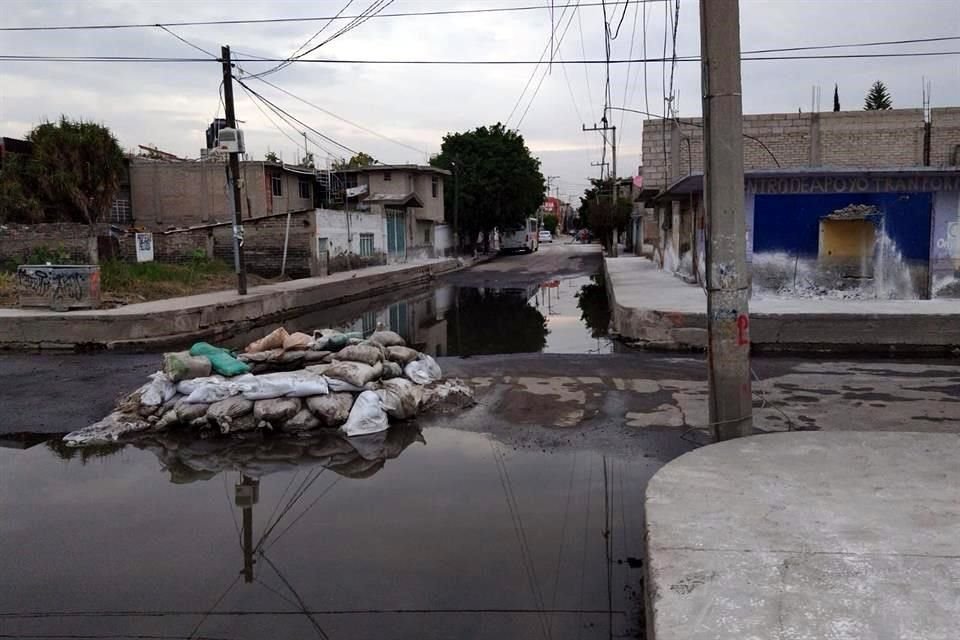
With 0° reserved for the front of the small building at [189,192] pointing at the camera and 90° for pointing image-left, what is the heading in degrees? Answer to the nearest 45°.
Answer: approximately 315°

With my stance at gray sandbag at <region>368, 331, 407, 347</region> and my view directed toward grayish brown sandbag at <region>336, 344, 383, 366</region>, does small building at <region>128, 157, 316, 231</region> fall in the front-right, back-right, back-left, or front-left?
back-right

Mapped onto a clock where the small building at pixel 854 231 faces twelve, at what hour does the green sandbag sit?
The green sandbag is roughly at 1 o'clock from the small building.

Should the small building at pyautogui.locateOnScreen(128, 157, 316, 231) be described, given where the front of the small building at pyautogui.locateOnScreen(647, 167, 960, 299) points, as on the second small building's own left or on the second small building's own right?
on the second small building's own right

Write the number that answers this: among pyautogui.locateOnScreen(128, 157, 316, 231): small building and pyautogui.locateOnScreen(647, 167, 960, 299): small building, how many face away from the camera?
0

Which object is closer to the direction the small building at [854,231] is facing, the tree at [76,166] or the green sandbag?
the green sandbag

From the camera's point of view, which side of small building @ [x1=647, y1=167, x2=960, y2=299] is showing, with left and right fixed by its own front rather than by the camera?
front

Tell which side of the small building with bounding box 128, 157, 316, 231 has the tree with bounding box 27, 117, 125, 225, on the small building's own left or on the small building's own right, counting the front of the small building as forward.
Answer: on the small building's own right
